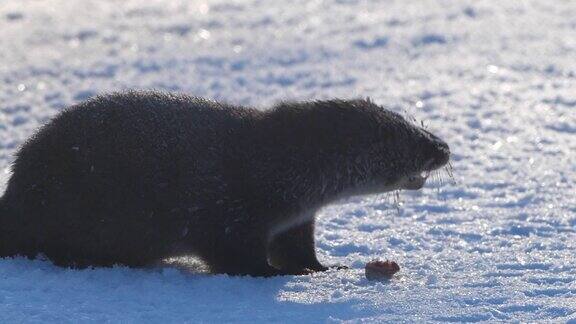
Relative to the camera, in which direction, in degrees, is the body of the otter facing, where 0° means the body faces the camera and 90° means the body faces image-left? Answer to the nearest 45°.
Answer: approximately 270°
